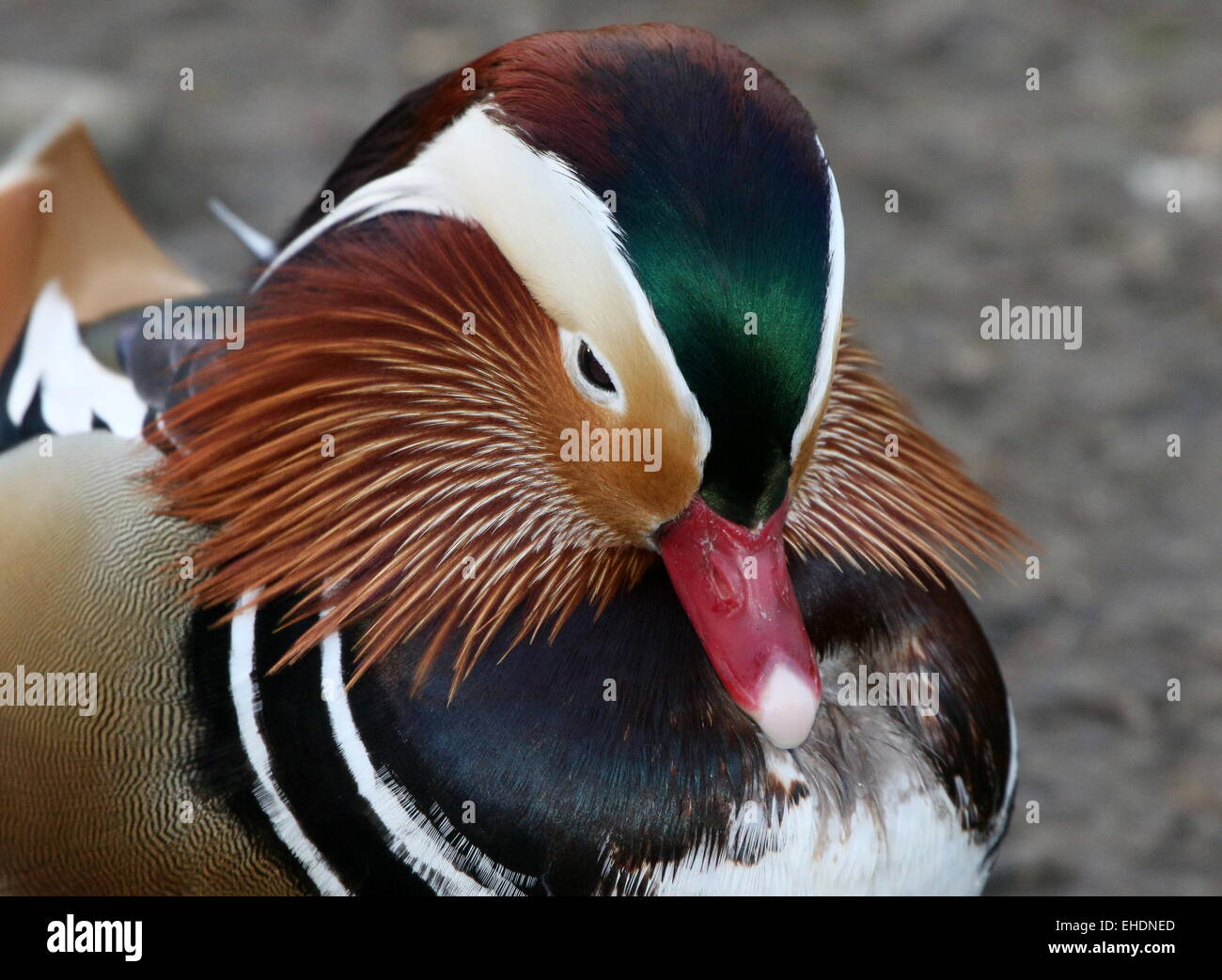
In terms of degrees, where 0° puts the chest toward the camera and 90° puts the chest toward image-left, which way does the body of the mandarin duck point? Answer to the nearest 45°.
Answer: approximately 315°
